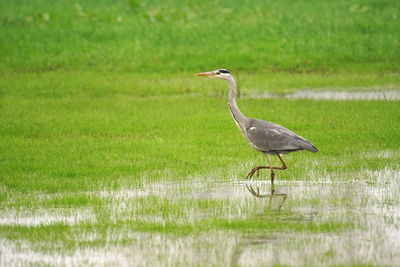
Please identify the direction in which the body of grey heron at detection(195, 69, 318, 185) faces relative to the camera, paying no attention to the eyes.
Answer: to the viewer's left
